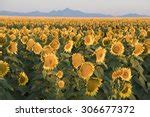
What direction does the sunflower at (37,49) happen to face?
toward the camera

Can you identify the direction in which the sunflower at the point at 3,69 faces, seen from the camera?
facing the viewer

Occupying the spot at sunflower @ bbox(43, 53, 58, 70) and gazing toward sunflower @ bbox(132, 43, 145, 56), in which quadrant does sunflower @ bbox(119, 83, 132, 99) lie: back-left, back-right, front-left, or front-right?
front-right

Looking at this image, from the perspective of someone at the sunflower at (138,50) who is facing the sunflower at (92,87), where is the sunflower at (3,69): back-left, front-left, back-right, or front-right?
front-right

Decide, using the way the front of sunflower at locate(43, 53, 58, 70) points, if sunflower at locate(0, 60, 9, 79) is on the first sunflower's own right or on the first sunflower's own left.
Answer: on the first sunflower's own right

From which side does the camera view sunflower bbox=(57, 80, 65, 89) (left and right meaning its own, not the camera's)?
front

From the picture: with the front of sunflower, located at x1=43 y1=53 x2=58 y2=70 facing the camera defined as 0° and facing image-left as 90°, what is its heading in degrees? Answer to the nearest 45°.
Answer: approximately 0°
